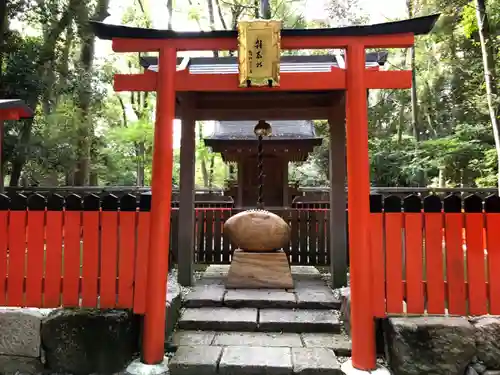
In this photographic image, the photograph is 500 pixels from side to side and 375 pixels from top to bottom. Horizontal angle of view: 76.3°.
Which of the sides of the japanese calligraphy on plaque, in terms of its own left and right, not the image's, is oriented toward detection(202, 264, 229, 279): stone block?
back

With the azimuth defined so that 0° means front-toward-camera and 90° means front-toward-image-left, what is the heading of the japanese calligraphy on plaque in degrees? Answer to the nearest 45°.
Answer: approximately 0°

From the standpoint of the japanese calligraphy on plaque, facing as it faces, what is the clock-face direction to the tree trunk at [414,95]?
The tree trunk is roughly at 7 o'clock from the japanese calligraphy on plaque.
